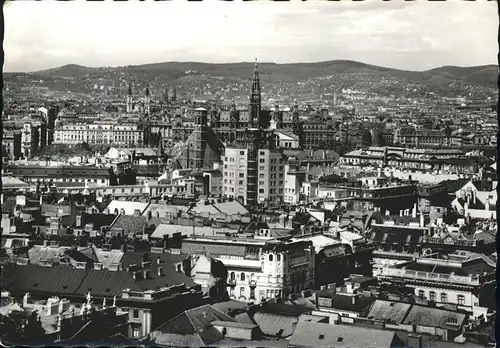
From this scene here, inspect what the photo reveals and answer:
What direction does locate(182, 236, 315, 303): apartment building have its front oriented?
toward the camera

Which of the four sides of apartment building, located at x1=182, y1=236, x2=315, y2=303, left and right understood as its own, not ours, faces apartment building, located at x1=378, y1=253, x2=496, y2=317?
left
